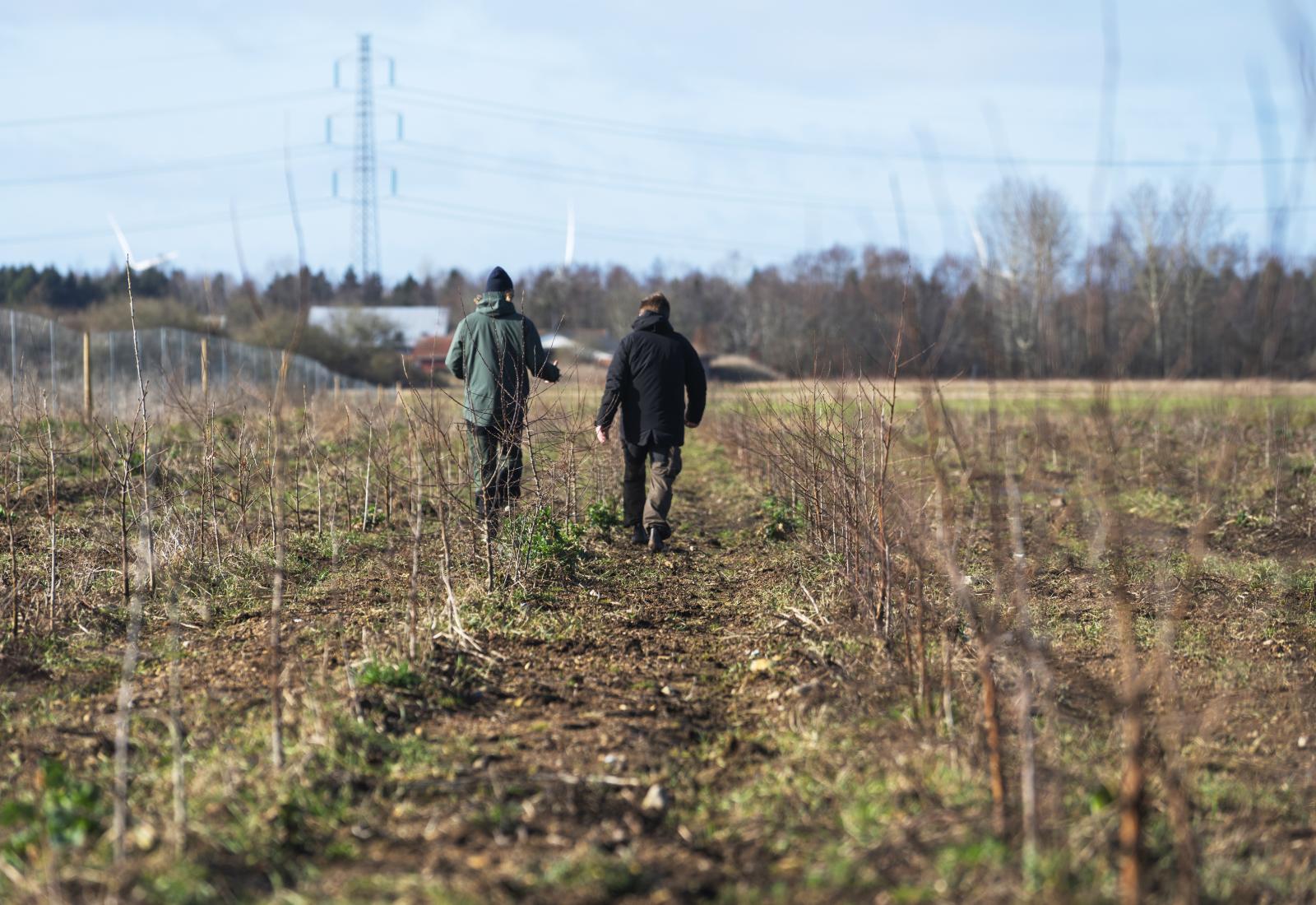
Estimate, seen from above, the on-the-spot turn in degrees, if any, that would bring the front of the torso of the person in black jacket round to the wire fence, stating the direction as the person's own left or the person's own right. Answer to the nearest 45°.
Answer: approximately 45° to the person's own left

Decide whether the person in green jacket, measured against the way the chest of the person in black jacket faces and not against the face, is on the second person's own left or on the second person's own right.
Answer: on the second person's own left

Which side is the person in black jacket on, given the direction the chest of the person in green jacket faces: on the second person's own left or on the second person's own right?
on the second person's own right

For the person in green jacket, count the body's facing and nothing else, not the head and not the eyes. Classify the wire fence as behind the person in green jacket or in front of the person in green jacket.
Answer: in front

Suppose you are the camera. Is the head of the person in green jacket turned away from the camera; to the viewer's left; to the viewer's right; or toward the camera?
away from the camera

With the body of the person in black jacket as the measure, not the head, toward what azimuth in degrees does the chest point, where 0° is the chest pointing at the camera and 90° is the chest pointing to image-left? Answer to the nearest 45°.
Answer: approximately 180°

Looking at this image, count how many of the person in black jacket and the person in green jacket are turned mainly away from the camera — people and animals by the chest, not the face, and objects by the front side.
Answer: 2

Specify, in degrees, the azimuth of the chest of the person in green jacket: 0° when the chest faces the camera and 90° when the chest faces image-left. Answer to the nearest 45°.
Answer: approximately 180°
